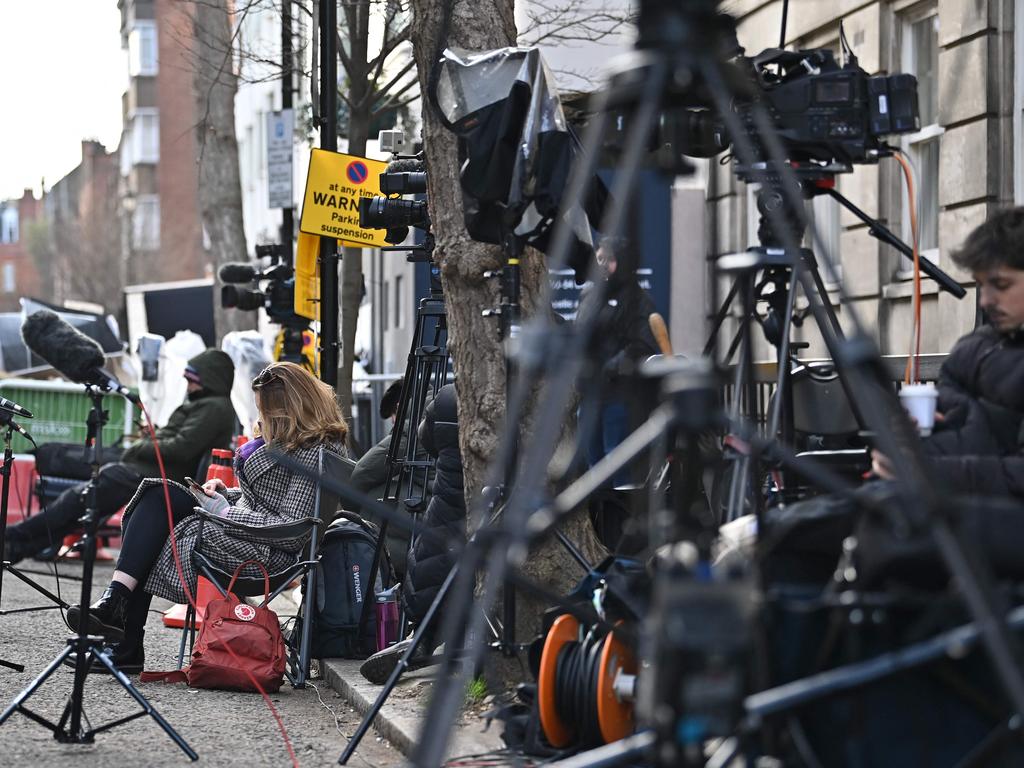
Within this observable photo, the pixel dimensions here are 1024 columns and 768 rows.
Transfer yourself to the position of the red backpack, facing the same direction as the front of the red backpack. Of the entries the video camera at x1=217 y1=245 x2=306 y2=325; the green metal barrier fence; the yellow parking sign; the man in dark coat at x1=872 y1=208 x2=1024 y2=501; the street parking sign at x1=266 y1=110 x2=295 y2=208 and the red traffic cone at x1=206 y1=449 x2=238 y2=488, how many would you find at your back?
5

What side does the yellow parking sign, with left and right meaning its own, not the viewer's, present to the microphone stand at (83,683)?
front

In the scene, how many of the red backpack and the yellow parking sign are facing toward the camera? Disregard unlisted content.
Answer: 2

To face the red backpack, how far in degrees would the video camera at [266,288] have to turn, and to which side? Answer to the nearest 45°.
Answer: approximately 90° to its left

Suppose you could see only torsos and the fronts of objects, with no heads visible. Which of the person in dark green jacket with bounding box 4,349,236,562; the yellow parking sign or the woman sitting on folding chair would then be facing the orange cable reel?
the yellow parking sign

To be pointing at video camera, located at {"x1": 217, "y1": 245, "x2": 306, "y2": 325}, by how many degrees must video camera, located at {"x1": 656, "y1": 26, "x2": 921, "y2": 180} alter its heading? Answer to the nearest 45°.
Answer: approximately 45° to its right

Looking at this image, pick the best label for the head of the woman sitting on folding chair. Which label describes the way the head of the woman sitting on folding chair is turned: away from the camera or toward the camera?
away from the camera

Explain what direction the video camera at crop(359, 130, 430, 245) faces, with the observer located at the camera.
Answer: facing to the left of the viewer

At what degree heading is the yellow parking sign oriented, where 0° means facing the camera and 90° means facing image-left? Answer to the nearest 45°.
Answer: approximately 0°

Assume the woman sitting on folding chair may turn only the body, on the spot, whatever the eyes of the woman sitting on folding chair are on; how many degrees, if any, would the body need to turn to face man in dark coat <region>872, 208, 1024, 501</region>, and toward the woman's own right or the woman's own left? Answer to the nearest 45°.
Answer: approximately 135° to the woman's own left

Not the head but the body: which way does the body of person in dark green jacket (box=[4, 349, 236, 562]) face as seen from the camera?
to the viewer's left

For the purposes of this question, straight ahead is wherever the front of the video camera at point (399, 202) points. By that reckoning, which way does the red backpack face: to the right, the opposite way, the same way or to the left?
to the left

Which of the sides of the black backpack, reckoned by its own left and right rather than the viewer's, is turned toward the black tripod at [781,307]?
left

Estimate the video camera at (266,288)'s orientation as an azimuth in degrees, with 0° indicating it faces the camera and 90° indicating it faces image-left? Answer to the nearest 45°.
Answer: approximately 90°

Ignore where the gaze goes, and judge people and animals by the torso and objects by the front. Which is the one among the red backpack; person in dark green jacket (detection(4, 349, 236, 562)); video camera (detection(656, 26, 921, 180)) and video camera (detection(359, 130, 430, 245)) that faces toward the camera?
the red backpack
